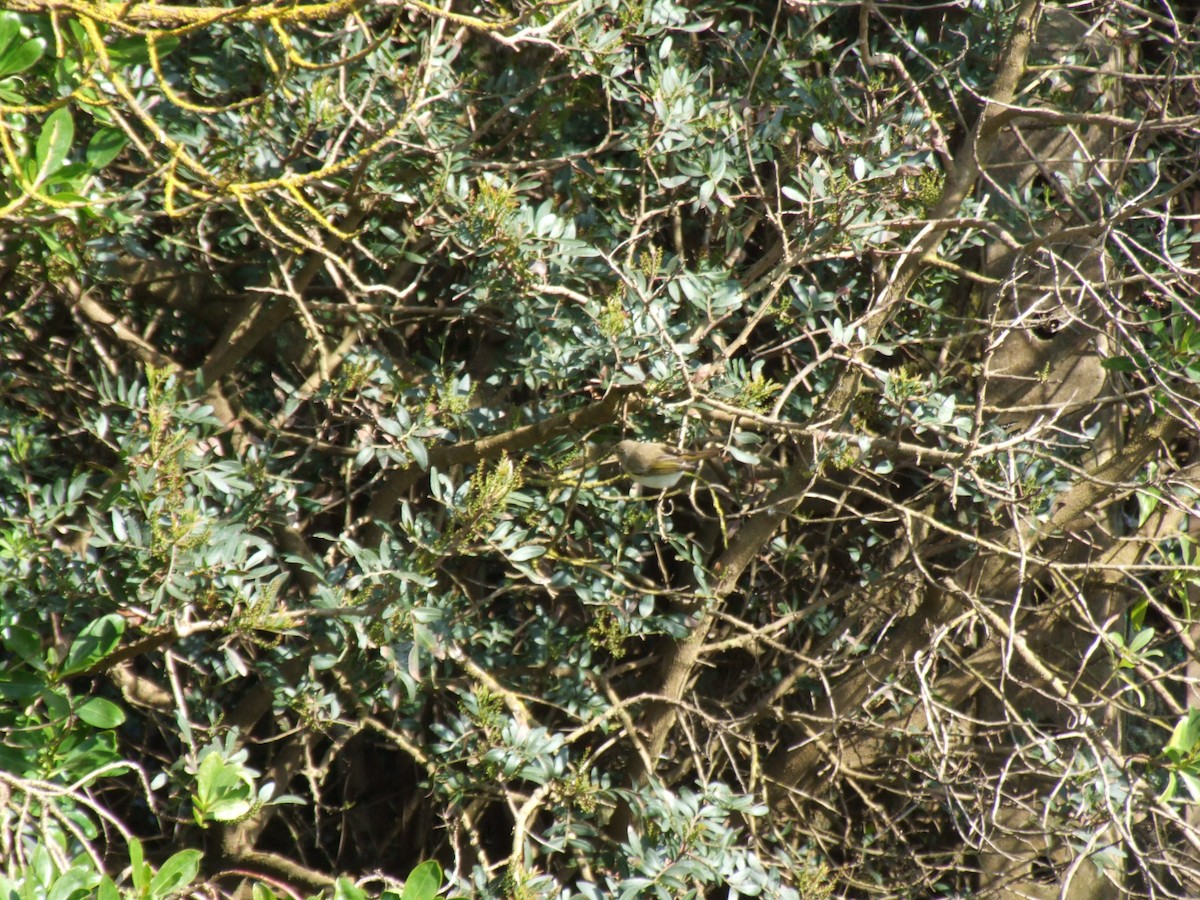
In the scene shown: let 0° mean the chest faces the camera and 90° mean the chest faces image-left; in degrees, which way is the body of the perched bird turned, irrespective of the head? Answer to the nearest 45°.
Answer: approximately 90°
